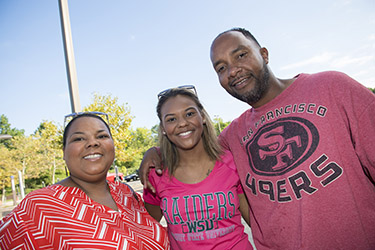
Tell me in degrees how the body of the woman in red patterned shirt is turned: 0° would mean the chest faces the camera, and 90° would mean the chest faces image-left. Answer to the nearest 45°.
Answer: approximately 315°

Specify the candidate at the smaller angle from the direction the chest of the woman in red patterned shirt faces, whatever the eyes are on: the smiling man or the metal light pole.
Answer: the smiling man

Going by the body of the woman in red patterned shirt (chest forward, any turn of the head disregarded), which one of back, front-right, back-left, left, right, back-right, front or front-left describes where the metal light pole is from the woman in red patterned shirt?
back-left
